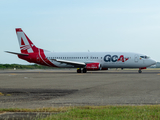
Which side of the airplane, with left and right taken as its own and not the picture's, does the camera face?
right
